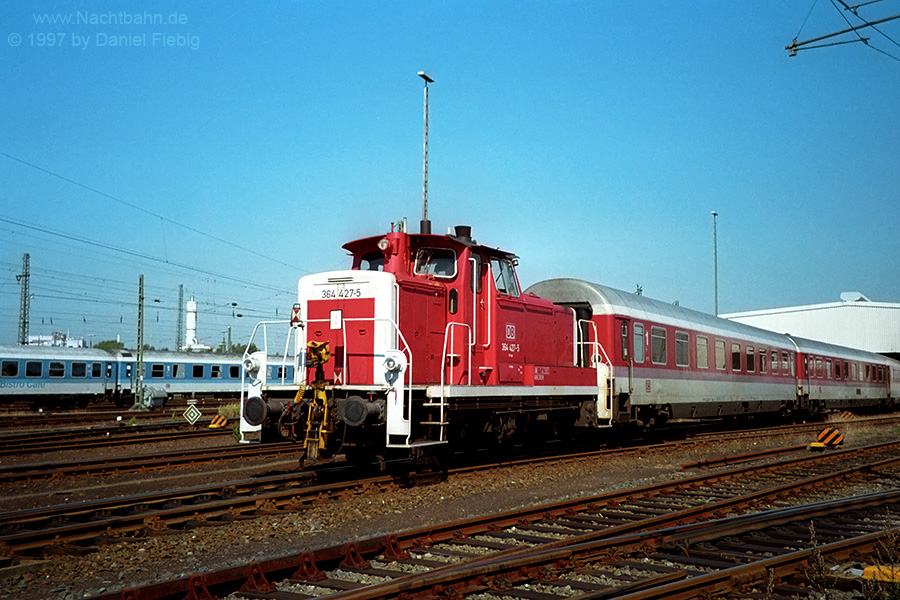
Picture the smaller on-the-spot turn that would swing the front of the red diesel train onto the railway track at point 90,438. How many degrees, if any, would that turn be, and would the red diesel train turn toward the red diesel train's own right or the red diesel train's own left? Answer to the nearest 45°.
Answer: approximately 90° to the red diesel train's own right

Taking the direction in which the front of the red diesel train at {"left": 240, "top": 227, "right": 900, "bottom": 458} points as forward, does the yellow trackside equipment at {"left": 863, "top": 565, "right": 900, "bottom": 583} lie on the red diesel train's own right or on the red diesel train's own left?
on the red diesel train's own left

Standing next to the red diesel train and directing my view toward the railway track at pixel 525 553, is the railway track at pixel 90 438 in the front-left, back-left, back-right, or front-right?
back-right

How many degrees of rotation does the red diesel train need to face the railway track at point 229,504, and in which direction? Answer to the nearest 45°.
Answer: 0° — it already faces it

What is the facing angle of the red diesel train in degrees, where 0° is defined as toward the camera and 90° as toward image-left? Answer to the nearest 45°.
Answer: approximately 45°
